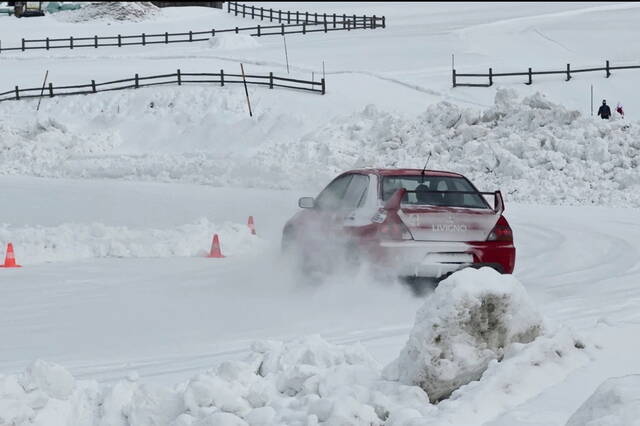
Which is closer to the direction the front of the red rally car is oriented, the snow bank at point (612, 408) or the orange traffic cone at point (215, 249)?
the orange traffic cone

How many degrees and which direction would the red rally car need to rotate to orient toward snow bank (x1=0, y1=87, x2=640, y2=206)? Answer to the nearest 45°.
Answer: approximately 45° to its right

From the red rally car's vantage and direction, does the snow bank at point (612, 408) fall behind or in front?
behind

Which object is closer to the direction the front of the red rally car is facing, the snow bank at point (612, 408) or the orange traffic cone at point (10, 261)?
the orange traffic cone

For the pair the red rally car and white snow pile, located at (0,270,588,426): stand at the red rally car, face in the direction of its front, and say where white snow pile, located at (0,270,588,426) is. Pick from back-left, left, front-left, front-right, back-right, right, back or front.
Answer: back-left

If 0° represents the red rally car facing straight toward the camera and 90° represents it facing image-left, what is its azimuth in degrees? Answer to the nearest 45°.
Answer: approximately 135°

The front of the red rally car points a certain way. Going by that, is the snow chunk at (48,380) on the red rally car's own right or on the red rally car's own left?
on the red rally car's own left

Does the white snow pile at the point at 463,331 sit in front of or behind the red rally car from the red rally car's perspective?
behind
